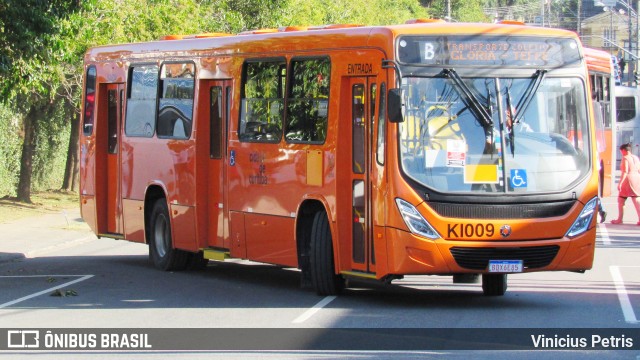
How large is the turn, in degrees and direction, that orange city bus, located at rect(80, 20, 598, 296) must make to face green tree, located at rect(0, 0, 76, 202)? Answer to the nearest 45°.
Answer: approximately 180°

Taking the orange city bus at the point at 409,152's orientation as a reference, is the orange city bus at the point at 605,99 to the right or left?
on its left

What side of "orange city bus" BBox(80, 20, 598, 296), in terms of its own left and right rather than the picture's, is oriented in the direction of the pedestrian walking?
left

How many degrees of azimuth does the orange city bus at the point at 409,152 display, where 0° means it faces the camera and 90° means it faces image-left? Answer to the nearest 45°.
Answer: approximately 315°
